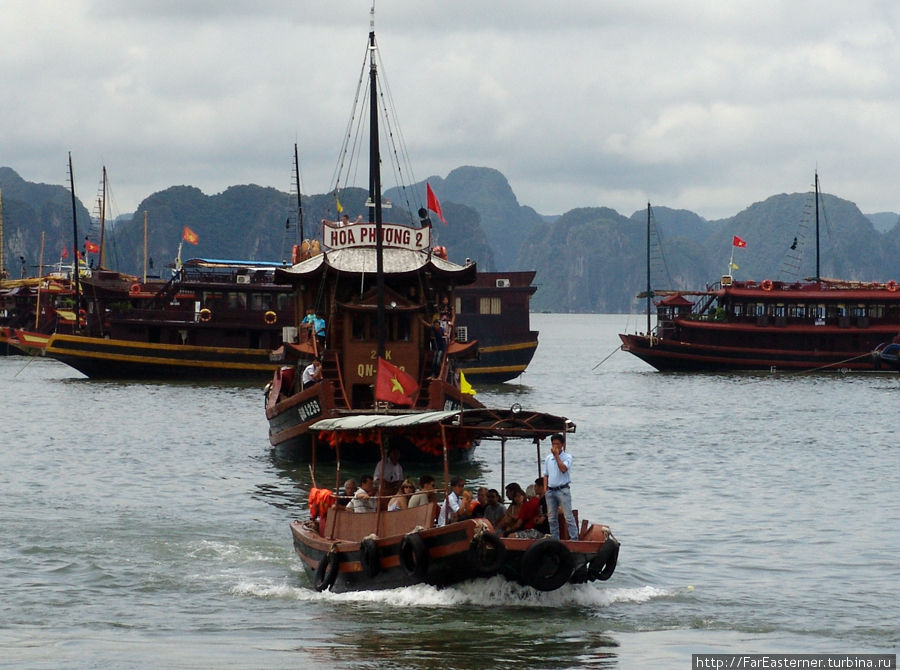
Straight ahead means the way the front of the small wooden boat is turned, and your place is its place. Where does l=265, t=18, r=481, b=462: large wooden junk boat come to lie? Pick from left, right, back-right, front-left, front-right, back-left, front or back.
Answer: back-left

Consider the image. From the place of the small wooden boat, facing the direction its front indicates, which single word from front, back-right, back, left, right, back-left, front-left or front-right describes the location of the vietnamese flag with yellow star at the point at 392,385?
back-left

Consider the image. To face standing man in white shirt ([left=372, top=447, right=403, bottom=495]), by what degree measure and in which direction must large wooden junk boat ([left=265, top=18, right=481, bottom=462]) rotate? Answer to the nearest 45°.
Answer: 0° — it already faces them

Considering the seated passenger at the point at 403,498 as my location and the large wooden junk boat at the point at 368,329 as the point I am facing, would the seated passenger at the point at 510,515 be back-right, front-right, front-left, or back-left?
back-right

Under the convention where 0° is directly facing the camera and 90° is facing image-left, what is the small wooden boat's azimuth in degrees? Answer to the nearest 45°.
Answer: approximately 315°

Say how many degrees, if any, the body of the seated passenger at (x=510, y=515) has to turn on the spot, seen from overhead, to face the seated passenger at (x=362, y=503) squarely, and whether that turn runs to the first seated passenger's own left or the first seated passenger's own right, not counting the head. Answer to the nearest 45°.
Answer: approximately 45° to the first seated passenger's own right

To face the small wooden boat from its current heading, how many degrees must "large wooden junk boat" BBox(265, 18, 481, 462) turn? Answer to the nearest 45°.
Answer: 0° — it already faces it
